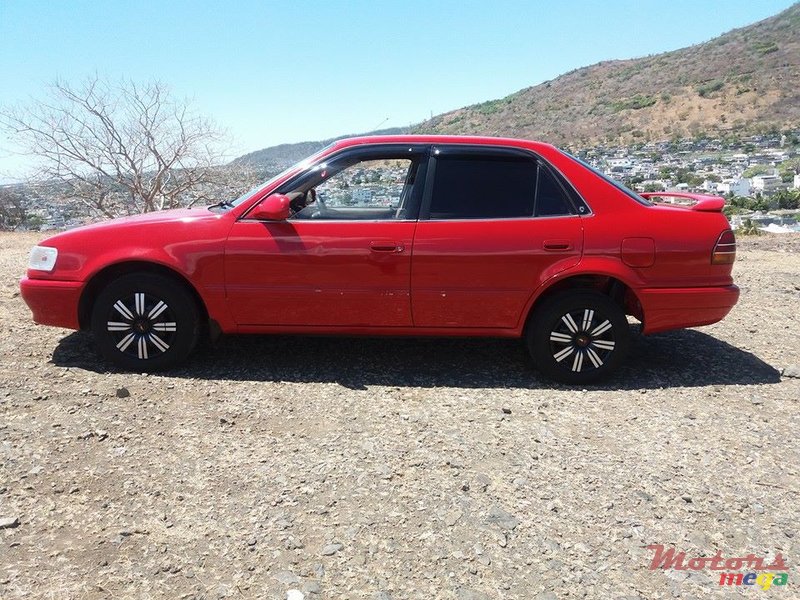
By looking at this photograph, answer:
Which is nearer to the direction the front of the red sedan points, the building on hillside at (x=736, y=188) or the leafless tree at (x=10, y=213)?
the leafless tree

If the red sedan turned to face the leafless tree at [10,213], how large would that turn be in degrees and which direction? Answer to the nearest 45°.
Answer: approximately 45° to its right

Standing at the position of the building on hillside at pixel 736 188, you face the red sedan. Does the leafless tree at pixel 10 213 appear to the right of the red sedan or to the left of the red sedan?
right

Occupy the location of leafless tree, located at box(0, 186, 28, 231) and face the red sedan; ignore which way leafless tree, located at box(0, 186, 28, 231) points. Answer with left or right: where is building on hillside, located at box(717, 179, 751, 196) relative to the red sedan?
left

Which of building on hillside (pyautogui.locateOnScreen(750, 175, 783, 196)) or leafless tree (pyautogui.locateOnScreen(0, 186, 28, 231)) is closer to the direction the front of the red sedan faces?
the leafless tree

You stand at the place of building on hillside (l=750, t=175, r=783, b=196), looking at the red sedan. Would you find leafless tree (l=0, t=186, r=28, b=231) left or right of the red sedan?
right

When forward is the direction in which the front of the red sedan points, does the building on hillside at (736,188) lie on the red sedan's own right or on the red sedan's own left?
on the red sedan's own right

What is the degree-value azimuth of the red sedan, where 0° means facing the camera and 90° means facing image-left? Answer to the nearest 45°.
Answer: approximately 90°

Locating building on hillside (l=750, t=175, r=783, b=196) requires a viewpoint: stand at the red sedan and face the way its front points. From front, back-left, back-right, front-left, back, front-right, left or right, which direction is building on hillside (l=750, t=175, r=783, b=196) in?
back-right
